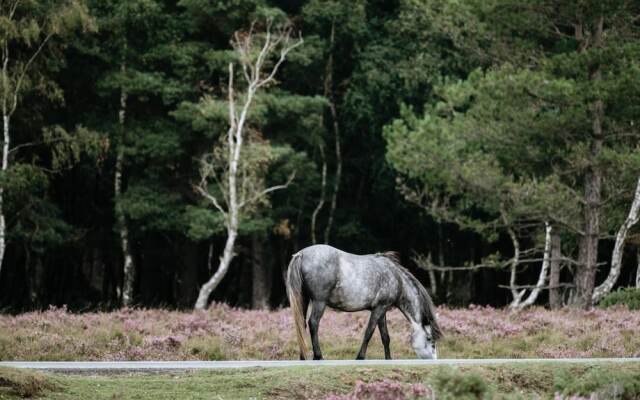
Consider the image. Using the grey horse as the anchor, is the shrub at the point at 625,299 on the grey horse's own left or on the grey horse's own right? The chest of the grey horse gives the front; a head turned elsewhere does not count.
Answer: on the grey horse's own left

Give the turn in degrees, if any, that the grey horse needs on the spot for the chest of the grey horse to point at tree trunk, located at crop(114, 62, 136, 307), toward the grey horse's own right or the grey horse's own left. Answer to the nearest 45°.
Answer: approximately 90° to the grey horse's own left

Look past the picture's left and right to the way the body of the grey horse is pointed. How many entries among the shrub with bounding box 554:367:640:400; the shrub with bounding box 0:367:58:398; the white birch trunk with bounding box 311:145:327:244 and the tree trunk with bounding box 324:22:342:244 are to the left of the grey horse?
2

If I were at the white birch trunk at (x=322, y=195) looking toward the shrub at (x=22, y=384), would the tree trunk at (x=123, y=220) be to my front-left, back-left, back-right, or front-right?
front-right

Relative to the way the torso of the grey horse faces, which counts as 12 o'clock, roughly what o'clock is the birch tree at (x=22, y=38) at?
The birch tree is roughly at 8 o'clock from the grey horse.

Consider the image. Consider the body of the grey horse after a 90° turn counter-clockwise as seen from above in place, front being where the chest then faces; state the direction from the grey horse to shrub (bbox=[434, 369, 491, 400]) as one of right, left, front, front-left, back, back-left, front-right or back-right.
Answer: back

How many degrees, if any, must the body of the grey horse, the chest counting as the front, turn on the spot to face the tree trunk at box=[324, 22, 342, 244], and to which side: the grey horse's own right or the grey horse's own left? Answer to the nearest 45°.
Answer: approximately 90° to the grey horse's own left

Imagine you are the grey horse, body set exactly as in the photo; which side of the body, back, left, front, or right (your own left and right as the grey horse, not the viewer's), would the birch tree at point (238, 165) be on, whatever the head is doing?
left

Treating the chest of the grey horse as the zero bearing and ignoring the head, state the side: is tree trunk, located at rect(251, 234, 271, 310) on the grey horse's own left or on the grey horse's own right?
on the grey horse's own left

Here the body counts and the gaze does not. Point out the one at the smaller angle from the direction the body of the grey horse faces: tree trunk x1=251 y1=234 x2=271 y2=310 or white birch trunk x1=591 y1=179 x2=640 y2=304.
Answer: the white birch trunk

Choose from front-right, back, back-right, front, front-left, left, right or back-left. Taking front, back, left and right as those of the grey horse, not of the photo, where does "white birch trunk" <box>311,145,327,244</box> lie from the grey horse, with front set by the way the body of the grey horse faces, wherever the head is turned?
left

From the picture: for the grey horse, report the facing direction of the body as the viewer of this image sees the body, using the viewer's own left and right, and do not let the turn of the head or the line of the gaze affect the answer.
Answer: facing to the right of the viewer

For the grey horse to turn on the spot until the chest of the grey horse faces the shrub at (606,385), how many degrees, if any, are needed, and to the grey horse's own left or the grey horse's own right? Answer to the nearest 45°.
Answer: approximately 45° to the grey horse's own right

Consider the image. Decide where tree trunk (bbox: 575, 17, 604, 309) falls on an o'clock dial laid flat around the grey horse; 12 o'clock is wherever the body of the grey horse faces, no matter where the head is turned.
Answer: The tree trunk is roughly at 10 o'clock from the grey horse.

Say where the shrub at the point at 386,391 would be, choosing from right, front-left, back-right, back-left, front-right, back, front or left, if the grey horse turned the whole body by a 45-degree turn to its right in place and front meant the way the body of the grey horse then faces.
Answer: front-right

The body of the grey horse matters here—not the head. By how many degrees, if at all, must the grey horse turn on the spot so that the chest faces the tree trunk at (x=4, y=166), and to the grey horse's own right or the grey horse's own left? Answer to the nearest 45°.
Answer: approximately 135° to the grey horse's own left

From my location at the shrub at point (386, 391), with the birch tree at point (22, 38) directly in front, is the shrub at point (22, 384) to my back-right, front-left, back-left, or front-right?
front-left
